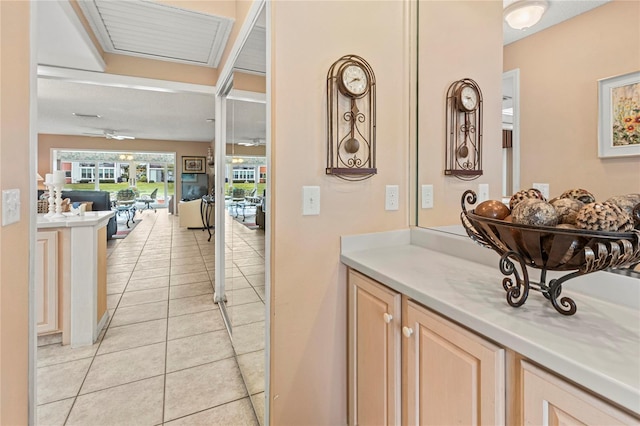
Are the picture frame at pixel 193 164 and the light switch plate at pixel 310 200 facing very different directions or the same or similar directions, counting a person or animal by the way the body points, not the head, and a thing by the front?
same or similar directions

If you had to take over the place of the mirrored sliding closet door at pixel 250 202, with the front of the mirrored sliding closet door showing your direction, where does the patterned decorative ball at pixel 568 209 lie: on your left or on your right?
on your left

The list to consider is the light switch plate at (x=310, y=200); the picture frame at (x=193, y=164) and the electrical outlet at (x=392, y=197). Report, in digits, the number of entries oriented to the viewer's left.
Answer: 0

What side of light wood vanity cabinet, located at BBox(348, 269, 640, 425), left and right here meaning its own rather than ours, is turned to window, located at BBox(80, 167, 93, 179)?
right

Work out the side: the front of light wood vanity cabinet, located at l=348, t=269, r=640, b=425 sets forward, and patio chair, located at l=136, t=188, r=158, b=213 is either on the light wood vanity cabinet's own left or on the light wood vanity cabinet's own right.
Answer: on the light wood vanity cabinet's own right

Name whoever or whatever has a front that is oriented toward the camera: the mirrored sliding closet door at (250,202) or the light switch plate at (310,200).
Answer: the light switch plate

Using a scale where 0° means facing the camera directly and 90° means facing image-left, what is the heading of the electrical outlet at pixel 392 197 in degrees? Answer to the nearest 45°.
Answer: approximately 0°

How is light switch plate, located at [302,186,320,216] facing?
toward the camera

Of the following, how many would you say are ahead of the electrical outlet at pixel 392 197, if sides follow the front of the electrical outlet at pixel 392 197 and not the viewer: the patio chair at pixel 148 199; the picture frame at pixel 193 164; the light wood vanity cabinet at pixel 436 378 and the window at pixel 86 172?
1

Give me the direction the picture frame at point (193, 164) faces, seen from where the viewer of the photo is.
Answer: facing the viewer

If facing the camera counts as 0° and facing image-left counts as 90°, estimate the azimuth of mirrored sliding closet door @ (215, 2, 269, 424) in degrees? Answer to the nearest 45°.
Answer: approximately 90°

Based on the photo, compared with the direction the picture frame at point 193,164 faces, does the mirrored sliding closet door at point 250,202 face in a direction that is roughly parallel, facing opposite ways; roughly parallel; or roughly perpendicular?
roughly perpendicular
